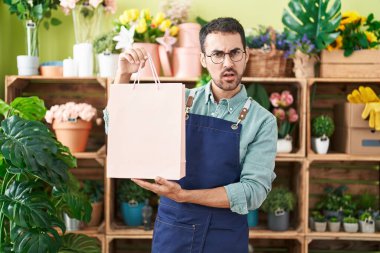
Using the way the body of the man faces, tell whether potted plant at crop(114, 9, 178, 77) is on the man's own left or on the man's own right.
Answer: on the man's own right

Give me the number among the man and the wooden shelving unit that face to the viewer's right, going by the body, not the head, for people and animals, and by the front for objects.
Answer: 0

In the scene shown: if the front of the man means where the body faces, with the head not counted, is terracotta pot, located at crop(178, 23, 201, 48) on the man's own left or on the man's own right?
on the man's own right

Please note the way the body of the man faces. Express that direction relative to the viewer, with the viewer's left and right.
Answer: facing the viewer and to the left of the viewer

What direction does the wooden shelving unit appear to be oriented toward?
toward the camera

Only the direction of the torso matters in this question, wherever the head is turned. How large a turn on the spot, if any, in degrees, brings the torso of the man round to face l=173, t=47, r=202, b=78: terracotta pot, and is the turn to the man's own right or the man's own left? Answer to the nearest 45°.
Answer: approximately 135° to the man's own right

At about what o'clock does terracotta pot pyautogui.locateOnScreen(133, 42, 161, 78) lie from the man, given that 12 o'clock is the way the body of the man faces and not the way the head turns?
The terracotta pot is roughly at 4 o'clock from the man.
